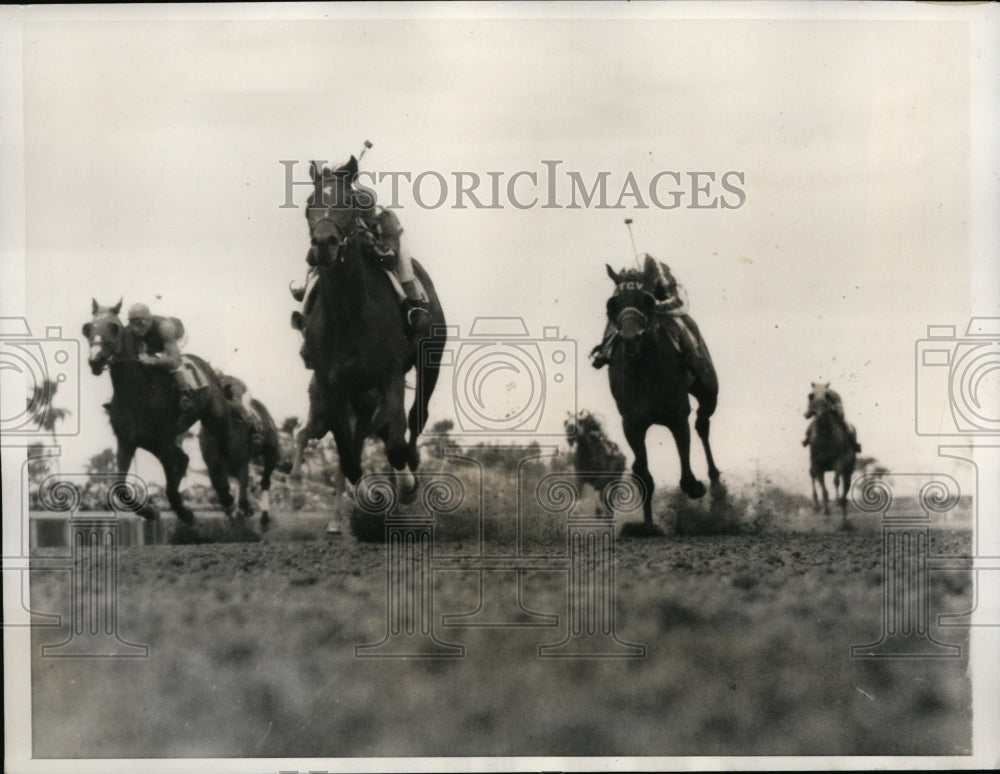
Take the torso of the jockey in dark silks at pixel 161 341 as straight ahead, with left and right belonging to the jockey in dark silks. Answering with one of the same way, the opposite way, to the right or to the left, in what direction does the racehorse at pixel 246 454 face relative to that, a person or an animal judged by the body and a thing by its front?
the same way

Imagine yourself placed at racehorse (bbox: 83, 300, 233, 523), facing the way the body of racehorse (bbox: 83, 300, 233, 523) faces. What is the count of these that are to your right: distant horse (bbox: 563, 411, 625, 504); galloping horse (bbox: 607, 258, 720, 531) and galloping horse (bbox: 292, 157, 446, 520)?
0

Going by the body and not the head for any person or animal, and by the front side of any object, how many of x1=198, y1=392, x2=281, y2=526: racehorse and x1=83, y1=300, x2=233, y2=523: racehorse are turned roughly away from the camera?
0

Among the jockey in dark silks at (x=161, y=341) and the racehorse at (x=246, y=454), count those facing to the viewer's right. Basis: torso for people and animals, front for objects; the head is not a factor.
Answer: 0

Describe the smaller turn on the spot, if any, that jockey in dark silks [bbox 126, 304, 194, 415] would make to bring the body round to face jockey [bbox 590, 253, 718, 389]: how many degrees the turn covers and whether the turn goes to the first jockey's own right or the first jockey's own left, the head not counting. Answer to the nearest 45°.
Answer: approximately 135° to the first jockey's own left

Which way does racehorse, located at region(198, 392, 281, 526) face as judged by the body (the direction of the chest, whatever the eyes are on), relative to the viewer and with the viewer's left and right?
facing the viewer and to the left of the viewer

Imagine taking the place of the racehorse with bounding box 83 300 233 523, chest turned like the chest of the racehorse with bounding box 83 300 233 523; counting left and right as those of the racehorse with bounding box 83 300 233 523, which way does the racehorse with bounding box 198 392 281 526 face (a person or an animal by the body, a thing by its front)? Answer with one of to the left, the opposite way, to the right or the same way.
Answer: the same way

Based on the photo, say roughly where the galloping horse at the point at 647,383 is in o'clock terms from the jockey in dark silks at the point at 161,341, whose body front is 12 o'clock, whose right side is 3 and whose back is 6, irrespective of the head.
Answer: The galloping horse is roughly at 8 o'clock from the jockey in dark silks.

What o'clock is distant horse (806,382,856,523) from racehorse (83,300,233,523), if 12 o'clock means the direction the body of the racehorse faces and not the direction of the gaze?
The distant horse is roughly at 8 o'clock from the racehorse.
